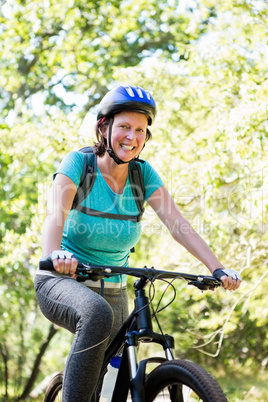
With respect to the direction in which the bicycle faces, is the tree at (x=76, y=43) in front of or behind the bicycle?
behind

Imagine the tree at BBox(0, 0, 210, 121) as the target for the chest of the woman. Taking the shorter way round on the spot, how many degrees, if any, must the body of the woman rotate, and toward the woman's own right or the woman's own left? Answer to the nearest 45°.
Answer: approximately 135° to the woman's own left

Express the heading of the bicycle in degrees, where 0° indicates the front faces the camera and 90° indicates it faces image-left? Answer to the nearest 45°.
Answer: approximately 315°

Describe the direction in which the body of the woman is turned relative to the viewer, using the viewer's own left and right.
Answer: facing the viewer and to the right of the viewer
